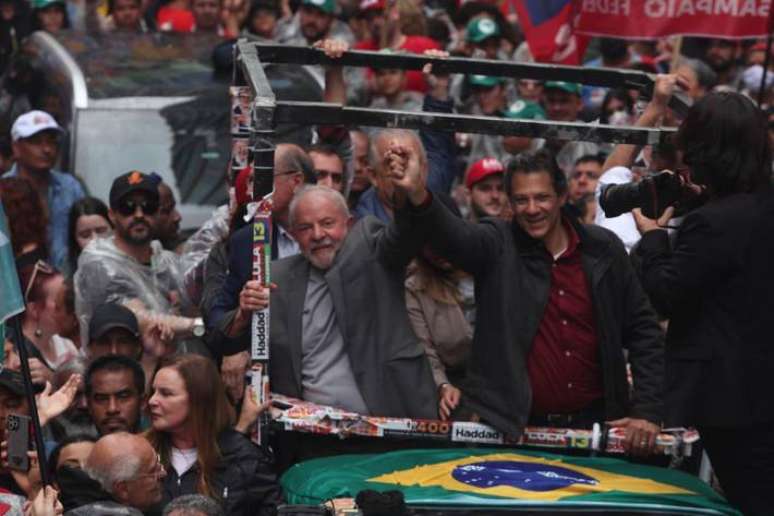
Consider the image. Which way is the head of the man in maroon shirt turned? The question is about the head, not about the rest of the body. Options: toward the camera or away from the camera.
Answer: toward the camera

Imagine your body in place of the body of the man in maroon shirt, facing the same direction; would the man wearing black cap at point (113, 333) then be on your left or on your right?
on your right

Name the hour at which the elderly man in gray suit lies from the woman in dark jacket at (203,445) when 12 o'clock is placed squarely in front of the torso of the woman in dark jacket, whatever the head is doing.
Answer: The elderly man in gray suit is roughly at 7 o'clock from the woman in dark jacket.

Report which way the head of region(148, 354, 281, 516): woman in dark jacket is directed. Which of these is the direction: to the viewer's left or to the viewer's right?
to the viewer's left

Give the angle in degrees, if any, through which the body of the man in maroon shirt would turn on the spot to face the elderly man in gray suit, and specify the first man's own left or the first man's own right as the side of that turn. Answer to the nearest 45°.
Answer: approximately 90° to the first man's own right

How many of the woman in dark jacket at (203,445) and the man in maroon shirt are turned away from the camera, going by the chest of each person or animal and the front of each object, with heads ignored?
0

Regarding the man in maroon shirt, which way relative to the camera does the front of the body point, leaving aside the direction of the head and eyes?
toward the camera

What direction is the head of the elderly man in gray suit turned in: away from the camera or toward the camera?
toward the camera

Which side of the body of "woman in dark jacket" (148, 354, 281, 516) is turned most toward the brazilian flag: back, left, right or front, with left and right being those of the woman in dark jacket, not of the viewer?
left
